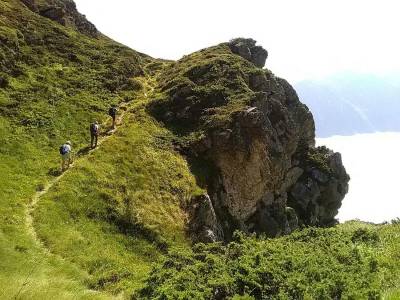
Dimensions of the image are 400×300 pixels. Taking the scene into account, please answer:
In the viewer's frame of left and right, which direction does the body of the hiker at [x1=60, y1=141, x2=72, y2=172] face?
facing away from the viewer and to the right of the viewer
